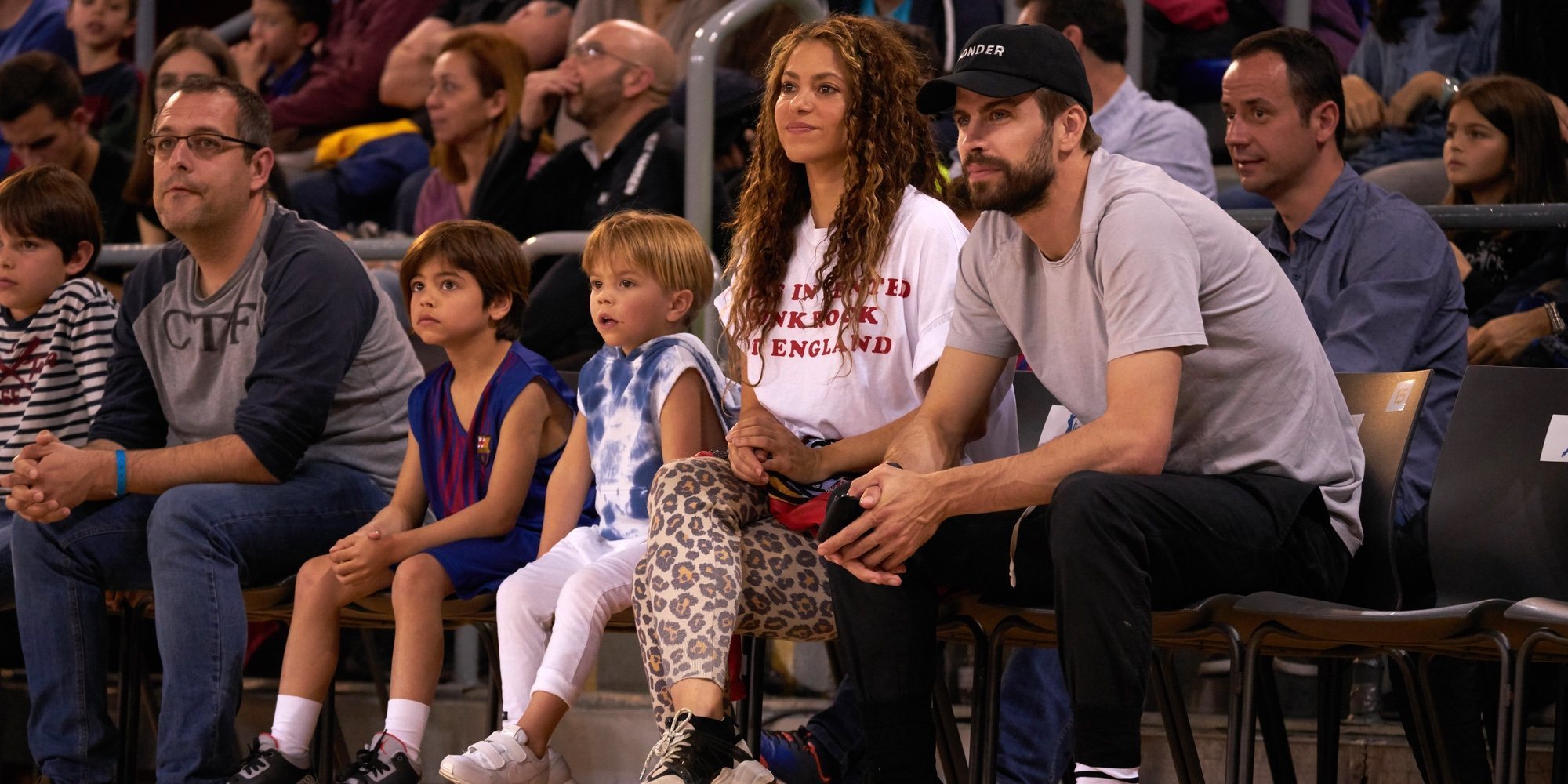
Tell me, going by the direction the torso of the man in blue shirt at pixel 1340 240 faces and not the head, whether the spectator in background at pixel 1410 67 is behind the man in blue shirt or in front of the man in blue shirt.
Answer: behind

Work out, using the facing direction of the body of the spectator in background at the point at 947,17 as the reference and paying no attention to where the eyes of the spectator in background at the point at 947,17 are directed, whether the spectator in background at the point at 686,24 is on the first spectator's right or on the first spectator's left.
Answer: on the first spectator's right

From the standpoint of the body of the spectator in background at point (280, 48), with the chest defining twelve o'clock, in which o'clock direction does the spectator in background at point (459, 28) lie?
the spectator in background at point (459, 28) is roughly at 9 o'clock from the spectator in background at point (280, 48).

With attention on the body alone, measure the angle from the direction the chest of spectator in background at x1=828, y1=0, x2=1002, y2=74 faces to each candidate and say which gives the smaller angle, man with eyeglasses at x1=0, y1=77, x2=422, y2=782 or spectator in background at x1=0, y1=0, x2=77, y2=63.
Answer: the man with eyeglasses

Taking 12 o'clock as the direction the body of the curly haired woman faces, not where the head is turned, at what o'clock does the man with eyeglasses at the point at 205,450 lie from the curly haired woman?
The man with eyeglasses is roughly at 2 o'clock from the curly haired woman.

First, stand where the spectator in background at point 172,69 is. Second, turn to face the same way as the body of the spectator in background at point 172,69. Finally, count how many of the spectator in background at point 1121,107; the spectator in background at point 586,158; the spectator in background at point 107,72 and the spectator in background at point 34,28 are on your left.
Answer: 2

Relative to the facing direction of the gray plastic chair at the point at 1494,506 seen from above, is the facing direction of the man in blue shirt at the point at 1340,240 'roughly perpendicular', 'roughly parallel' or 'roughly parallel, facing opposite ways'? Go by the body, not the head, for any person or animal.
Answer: roughly parallel

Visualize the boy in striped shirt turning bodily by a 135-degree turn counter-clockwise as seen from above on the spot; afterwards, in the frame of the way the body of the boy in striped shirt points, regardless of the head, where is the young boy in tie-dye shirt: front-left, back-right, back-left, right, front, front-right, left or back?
front-right

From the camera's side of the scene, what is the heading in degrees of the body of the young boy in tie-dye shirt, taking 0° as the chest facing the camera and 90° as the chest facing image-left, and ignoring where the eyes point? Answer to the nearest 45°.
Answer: approximately 45°

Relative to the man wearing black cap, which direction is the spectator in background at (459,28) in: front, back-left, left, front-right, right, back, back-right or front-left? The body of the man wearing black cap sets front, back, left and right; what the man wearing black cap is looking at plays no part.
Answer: right

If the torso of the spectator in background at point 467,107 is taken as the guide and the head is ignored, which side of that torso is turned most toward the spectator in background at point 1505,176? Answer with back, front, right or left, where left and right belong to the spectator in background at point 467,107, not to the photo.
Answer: left

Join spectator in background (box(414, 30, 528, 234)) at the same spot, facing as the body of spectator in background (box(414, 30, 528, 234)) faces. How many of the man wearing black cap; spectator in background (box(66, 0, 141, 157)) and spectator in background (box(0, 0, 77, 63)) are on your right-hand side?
2

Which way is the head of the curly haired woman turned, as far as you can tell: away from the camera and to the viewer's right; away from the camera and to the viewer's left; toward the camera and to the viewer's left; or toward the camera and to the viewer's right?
toward the camera and to the viewer's left

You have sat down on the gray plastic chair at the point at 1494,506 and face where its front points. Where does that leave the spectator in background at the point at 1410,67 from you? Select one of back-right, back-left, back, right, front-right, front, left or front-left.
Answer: back-right

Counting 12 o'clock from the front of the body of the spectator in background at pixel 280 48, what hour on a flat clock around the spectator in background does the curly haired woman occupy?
The curly haired woman is roughly at 10 o'clock from the spectator in background.

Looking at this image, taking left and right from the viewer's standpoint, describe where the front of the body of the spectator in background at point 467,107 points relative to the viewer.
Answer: facing the viewer and to the left of the viewer

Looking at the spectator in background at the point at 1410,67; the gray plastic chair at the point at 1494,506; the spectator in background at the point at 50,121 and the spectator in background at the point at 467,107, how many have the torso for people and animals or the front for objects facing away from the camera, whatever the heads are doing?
0
